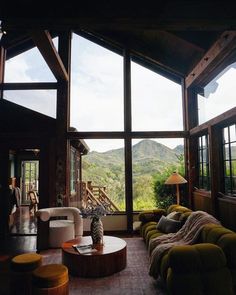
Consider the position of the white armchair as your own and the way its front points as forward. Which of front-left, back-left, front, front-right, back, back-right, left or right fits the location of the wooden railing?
left

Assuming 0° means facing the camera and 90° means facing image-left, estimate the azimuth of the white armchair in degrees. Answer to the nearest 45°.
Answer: approximately 315°

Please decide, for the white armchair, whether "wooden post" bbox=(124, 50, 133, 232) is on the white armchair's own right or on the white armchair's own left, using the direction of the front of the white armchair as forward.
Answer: on the white armchair's own left

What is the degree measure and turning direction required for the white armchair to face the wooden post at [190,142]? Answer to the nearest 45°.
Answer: approximately 45° to its left

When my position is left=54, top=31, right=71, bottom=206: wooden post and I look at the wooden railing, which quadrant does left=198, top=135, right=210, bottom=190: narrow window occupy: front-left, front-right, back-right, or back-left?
front-right

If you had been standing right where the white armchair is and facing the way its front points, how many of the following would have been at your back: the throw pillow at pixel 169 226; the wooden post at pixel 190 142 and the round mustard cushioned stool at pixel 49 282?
0

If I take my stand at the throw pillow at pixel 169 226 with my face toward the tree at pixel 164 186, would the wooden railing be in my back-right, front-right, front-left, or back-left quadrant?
front-left

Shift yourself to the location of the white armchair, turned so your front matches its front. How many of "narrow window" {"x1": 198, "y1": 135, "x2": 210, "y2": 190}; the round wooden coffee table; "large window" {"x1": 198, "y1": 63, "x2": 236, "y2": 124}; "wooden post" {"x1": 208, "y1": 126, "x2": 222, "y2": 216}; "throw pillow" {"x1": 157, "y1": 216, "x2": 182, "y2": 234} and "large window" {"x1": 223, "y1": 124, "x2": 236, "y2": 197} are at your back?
0

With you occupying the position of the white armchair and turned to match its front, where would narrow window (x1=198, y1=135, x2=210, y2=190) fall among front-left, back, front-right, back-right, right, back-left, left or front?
front-left

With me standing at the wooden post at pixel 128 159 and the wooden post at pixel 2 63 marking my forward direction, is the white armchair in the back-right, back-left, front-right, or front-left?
front-left

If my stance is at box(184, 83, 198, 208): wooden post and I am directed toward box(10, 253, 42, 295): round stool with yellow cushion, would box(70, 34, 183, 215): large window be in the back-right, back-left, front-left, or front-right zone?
front-right

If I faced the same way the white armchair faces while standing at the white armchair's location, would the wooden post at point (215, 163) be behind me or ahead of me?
ahead
